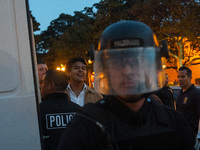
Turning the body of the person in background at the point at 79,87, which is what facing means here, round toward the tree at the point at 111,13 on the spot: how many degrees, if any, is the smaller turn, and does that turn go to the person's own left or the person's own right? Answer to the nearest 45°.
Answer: approximately 180°

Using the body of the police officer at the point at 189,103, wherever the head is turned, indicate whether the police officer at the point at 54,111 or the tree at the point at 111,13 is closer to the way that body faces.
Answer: the police officer

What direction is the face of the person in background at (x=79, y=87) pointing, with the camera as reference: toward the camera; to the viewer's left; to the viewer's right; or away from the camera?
toward the camera

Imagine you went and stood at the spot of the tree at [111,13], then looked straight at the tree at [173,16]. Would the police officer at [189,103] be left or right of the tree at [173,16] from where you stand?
right

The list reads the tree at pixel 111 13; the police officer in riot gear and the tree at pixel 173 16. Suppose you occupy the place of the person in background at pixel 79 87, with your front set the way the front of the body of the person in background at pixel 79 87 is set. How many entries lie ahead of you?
1

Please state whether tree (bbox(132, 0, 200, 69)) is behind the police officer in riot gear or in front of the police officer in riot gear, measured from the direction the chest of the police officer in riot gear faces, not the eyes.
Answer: behind

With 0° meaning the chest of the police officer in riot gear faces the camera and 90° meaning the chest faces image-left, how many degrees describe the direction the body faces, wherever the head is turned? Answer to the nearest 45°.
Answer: approximately 0°

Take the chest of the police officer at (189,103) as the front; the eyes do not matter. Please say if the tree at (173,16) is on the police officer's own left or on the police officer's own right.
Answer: on the police officer's own right

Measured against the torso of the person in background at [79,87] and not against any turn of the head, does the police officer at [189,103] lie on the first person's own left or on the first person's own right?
on the first person's own left

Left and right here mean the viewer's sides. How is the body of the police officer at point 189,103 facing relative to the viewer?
facing the viewer and to the left of the viewer

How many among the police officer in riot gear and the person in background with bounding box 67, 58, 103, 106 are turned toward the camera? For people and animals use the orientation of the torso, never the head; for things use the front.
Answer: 2

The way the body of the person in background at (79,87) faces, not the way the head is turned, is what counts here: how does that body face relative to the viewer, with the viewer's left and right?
facing the viewer

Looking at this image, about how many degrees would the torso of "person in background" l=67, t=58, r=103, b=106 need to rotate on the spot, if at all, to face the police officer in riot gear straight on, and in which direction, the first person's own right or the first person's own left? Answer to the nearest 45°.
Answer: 0° — they already face them

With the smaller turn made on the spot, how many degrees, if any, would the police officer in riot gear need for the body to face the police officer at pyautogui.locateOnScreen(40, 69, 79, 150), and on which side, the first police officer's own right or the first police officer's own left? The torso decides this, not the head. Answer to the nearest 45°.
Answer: approximately 135° to the first police officer's own right

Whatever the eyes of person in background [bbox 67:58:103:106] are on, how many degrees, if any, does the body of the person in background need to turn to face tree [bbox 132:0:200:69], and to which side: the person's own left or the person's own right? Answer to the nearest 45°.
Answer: approximately 135° to the person's own left
